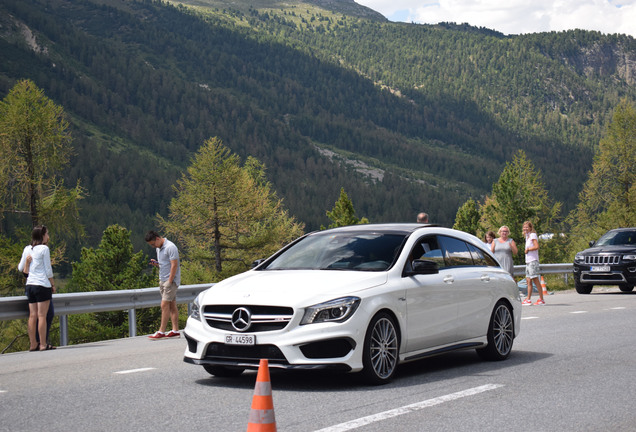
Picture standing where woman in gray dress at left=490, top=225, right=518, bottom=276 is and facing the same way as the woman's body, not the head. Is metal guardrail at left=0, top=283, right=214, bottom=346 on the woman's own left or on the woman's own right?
on the woman's own right

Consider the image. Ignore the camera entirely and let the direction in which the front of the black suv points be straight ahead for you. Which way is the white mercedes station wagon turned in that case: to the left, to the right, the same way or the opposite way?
the same way

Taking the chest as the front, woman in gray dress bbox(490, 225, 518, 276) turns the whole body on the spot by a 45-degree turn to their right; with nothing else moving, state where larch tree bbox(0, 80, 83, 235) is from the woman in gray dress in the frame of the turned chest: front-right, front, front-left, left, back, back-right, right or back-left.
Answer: right

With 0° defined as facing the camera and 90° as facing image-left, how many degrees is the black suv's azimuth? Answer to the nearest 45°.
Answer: approximately 45°

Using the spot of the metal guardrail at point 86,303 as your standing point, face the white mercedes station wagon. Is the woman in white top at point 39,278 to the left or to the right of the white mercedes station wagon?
right

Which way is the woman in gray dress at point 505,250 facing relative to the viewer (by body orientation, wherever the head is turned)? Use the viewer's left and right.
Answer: facing the viewer

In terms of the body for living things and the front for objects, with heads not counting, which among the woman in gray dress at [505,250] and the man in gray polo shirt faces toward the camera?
the woman in gray dress

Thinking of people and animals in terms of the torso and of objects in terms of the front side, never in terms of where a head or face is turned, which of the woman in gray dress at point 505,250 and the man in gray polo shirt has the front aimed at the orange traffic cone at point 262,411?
the woman in gray dress

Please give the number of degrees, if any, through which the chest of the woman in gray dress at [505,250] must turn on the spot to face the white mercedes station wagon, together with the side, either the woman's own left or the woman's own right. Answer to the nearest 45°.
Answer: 0° — they already face it
